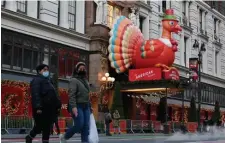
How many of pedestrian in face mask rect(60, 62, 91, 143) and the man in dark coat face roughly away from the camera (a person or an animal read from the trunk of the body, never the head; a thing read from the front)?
0

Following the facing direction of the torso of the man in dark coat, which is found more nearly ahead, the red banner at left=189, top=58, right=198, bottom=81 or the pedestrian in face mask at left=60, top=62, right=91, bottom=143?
the pedestrian in face mask

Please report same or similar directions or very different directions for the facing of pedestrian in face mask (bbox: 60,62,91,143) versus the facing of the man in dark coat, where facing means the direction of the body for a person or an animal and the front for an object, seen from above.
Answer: same or similar directions

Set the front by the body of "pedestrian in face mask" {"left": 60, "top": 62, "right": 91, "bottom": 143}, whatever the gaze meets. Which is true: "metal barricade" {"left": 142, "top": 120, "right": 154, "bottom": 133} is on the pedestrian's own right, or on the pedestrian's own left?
on the pedestrian's own left

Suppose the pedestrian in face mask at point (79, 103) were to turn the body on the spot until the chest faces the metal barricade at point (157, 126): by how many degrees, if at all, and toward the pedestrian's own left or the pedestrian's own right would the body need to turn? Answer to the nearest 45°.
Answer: approximately 135° to the pedestrian's own left

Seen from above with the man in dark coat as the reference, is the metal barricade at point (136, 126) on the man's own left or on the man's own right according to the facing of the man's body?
on the man's own left

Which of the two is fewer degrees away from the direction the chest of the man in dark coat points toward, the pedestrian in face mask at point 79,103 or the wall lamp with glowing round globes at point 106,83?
the pedestrian in face mask
